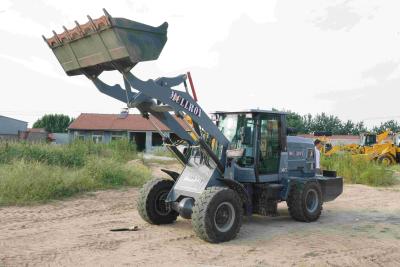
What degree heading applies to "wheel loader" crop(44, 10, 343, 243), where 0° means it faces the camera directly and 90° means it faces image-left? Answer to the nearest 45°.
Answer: approximately 45°
